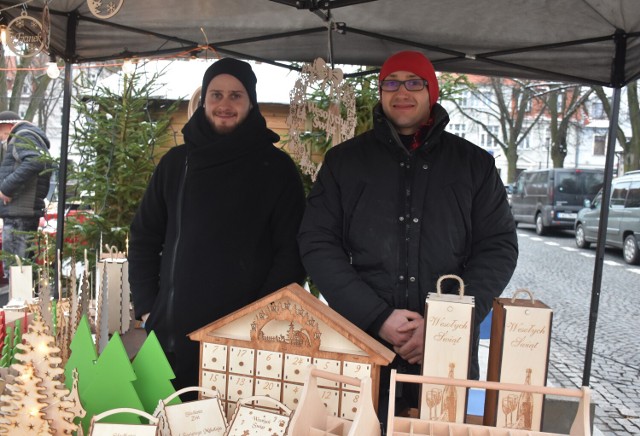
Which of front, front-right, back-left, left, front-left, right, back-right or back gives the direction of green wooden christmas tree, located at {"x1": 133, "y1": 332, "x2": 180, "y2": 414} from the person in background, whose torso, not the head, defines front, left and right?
left

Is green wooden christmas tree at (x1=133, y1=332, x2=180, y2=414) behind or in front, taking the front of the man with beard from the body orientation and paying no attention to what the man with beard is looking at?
in front

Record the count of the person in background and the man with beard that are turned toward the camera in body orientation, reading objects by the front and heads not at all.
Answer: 1
